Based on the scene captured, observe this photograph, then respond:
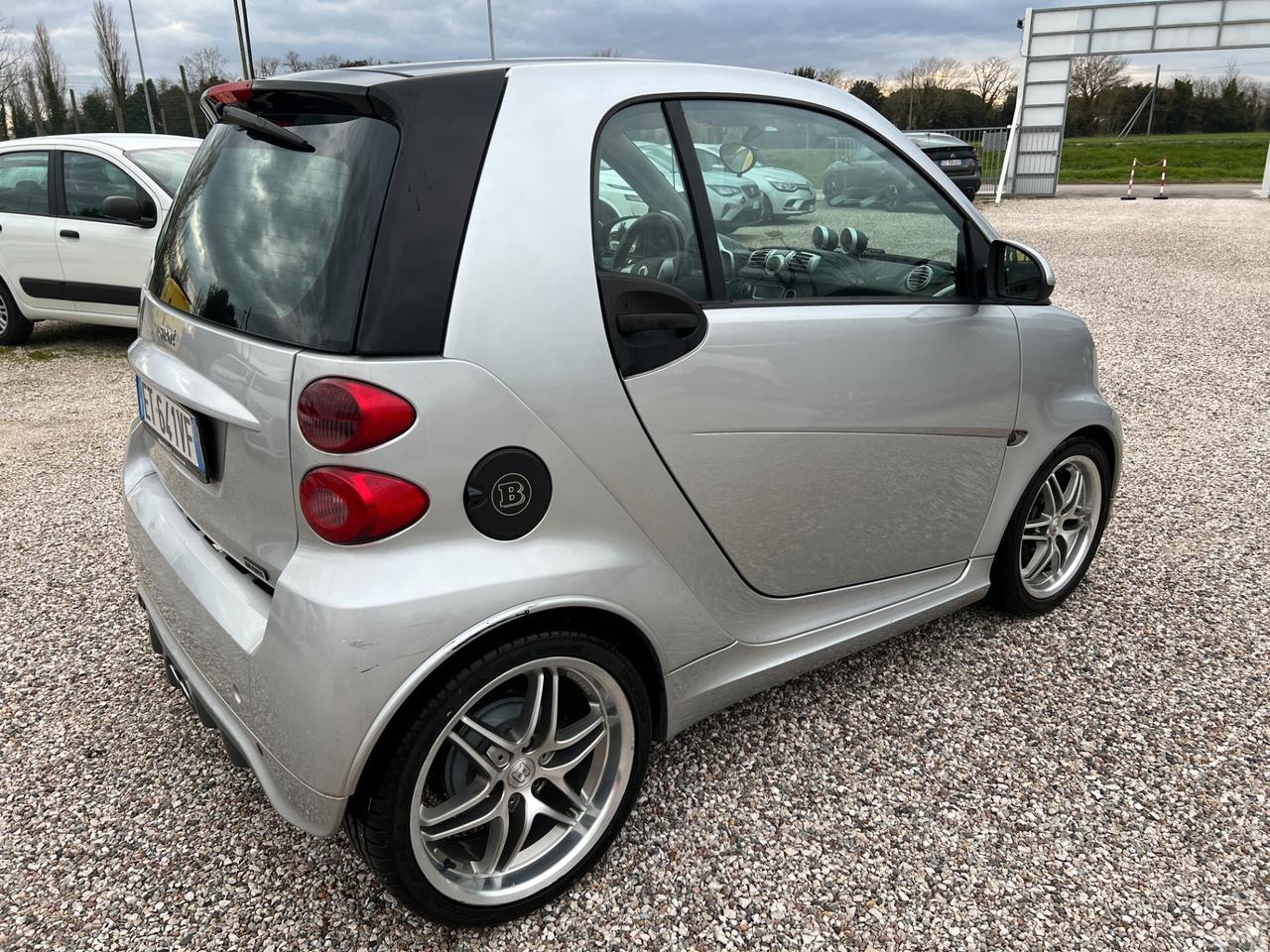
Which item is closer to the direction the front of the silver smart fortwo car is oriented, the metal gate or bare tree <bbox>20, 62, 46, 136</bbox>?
the metal gate

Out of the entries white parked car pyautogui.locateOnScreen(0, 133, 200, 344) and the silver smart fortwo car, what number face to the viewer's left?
0

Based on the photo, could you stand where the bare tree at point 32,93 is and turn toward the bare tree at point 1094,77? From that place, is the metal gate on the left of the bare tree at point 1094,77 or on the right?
right

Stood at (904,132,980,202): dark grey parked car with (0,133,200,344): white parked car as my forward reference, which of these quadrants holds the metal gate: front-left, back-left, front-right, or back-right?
back-right

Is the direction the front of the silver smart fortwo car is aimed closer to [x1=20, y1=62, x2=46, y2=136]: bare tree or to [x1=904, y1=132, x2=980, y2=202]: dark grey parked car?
the dark grey parked car

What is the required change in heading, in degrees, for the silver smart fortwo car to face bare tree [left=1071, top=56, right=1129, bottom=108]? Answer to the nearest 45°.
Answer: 0° — it already faces it

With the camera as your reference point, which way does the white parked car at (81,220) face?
facing the viewer and to the right of the viewer

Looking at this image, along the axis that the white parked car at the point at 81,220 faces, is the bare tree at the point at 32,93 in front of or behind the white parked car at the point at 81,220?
behind

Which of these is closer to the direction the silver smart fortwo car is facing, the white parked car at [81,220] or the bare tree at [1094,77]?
the bare tree

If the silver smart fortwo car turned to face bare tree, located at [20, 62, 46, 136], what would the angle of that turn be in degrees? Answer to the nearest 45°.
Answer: approximately 90° to its left

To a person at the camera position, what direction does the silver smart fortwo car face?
facing away from the viewer and to the right of the viewer

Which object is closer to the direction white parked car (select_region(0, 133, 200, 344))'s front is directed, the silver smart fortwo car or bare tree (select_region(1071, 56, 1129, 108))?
the silver smart fortwo car

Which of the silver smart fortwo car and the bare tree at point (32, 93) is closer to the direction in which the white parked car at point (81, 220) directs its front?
the silver smart fortwo car
